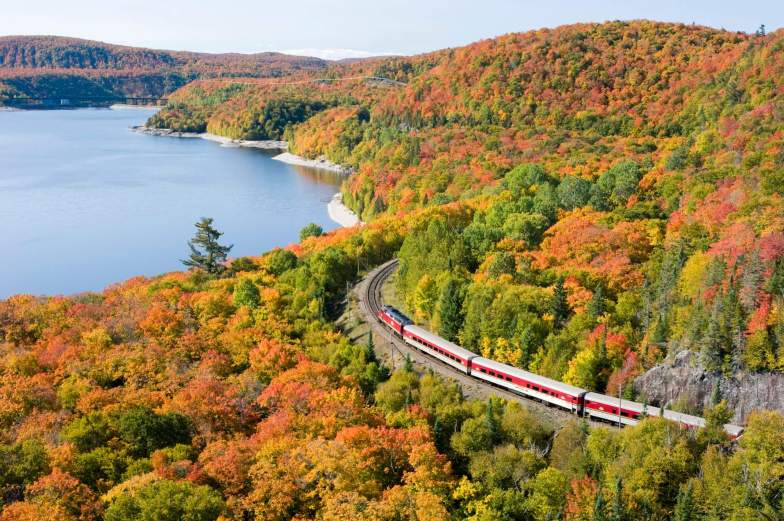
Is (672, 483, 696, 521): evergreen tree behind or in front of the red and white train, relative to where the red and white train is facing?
behind

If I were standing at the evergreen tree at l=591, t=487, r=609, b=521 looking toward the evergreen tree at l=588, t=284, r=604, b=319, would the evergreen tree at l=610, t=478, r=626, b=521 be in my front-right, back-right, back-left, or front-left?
front-right

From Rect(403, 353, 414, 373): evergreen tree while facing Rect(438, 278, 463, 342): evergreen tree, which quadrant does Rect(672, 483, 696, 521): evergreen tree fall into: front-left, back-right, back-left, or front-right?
back-right

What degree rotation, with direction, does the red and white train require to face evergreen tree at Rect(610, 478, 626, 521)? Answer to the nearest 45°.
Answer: approximately 135° to its left

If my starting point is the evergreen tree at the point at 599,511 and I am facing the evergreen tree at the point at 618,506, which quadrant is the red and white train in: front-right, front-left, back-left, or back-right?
front-left

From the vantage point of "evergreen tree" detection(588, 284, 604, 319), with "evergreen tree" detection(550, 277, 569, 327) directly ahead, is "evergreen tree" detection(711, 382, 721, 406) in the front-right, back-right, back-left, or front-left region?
back-left

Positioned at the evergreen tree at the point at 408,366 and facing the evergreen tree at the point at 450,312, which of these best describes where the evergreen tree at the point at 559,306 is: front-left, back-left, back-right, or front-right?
front-right

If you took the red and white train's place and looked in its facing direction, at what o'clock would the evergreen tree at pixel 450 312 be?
The evergreen tree is roughly at 12 o'clock from the red and white train.

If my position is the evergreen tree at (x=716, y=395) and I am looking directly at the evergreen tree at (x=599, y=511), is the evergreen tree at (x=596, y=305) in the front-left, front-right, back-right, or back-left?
back-right

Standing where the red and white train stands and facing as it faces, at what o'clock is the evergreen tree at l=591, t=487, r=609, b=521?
The evergreen tree is roughly at 7 o'clock from the red and white train.

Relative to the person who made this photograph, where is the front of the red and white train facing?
facing away from the viewer and to the left of the viewer
